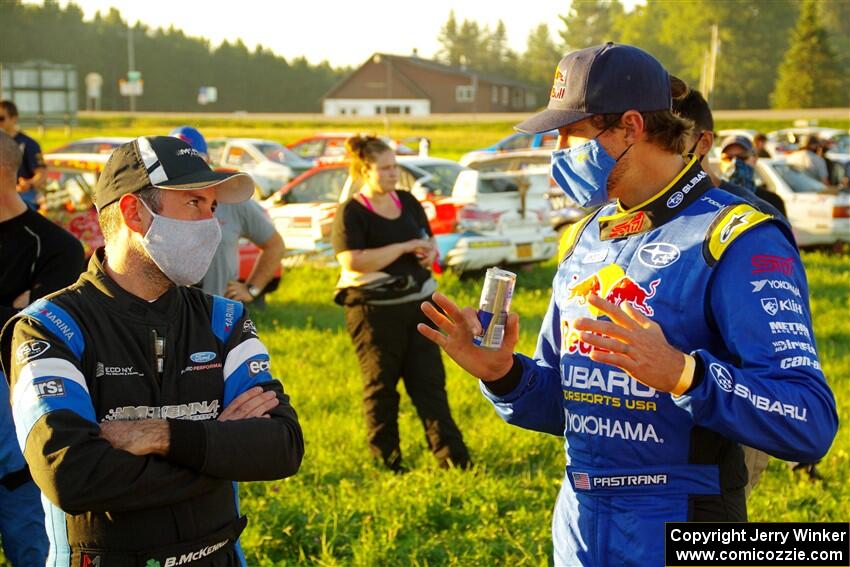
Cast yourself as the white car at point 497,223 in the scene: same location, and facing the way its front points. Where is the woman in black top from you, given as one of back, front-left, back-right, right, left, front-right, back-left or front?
back-left

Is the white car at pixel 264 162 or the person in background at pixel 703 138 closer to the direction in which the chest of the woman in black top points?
the person in background

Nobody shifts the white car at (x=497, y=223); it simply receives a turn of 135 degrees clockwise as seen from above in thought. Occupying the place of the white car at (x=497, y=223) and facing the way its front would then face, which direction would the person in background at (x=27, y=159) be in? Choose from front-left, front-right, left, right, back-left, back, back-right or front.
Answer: back-right

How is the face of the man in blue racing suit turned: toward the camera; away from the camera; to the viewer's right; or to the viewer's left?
to the viewer's left

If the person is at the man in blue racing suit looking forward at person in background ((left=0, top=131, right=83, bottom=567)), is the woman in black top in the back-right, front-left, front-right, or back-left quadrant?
front-right

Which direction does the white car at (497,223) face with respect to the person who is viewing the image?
facing away from the viewer and to the left of the viewer

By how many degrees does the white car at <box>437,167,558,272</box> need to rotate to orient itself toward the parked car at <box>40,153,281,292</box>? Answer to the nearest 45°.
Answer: approximately 45° to its left

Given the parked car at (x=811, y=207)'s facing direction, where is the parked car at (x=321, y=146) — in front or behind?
in front

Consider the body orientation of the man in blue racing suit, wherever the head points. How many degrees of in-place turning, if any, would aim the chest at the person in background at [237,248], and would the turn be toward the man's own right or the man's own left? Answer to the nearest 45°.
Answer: approximately 90° to the man's own right

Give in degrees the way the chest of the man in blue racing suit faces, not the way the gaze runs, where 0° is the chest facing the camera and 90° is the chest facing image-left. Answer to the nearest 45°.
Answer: approximately 45°

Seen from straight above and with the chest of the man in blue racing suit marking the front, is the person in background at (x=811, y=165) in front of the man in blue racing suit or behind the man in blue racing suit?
behind

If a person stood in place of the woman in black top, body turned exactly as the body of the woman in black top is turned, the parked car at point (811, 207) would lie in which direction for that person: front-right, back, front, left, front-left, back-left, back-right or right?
left

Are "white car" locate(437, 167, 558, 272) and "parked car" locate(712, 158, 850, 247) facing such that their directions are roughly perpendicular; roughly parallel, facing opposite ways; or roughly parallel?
roughly parallel
